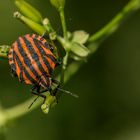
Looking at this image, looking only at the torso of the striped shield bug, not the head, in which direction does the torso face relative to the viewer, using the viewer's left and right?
facing the viewer and to the right of the viewer
